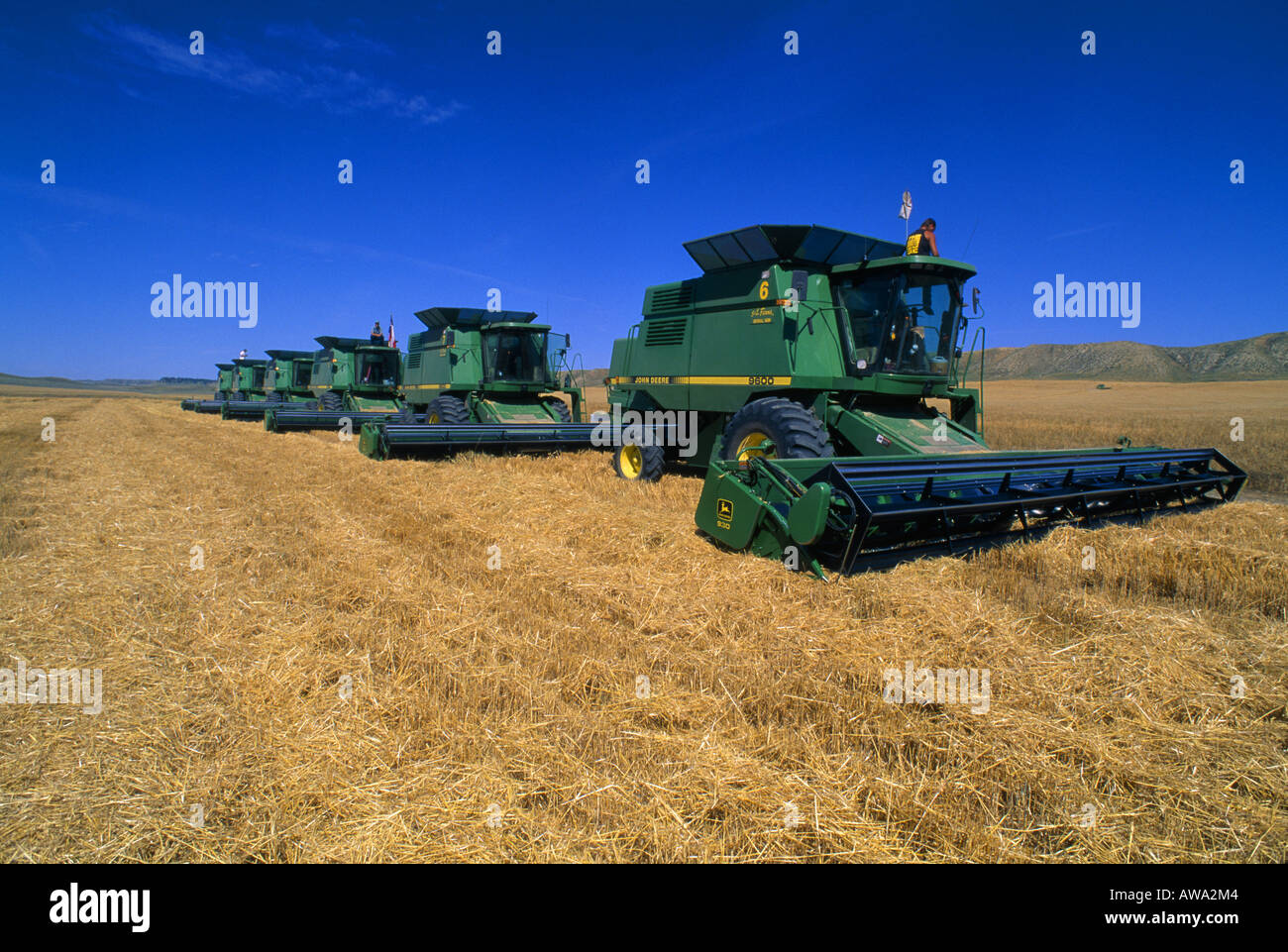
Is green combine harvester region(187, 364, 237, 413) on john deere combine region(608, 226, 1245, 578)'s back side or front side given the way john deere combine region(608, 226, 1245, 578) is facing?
on the back side

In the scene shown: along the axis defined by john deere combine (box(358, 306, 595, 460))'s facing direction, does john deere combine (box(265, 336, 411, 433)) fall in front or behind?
behind

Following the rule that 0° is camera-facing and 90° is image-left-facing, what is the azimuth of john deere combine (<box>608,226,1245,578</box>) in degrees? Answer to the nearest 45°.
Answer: approximately 315°

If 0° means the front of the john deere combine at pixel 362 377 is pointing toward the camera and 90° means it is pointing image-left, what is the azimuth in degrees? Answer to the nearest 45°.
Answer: approximately 315°

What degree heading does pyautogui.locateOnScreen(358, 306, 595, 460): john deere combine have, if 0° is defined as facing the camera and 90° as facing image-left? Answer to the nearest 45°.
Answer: approximately 315°
